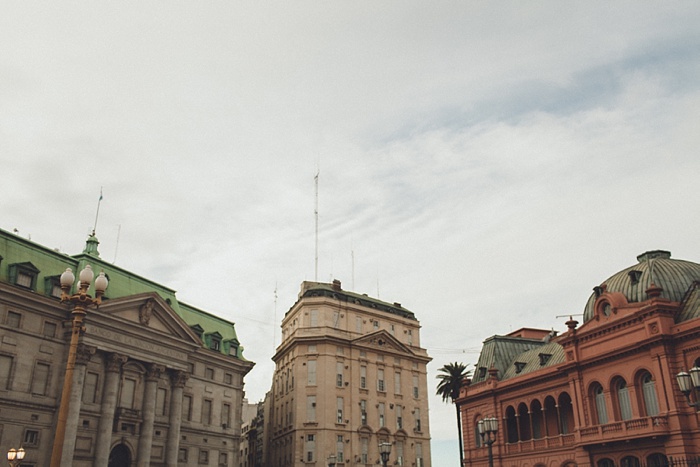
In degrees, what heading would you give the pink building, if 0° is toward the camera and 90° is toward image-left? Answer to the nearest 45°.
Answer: approximately 45°

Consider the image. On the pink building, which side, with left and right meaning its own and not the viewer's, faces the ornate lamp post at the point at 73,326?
front
